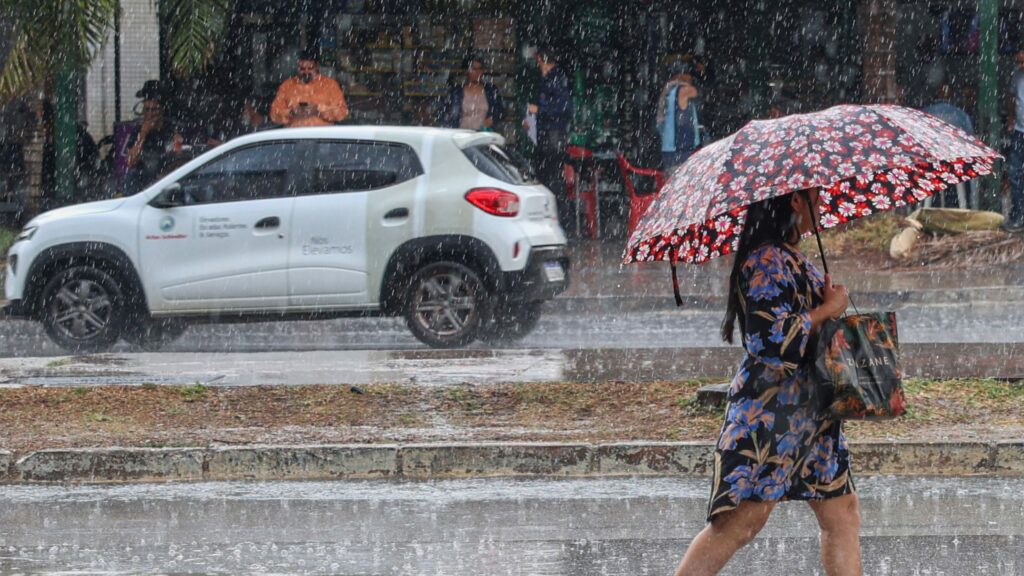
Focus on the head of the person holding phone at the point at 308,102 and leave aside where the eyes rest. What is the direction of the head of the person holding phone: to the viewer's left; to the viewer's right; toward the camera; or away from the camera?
toward the camera

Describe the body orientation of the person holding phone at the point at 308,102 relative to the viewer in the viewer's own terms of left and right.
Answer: facing the viewer

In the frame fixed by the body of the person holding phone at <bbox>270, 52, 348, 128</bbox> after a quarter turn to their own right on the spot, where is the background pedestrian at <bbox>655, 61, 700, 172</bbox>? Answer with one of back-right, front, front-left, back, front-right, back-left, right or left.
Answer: back

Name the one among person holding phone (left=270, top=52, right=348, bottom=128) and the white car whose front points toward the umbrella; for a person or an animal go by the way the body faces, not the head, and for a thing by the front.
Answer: the person holding phone

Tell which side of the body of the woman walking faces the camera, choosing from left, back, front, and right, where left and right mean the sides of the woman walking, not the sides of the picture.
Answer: right

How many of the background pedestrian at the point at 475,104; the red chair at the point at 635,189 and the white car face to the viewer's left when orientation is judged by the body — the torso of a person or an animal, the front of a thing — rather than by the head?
1

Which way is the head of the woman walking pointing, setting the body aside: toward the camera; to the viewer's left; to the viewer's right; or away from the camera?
to the viewer's right

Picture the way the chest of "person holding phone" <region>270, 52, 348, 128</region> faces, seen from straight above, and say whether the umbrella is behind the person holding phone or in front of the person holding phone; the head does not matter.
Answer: in front

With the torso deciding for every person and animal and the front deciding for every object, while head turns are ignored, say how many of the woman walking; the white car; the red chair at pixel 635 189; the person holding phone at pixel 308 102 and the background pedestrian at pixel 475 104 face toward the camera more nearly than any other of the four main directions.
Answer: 2

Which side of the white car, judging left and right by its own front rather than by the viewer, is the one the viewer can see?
left

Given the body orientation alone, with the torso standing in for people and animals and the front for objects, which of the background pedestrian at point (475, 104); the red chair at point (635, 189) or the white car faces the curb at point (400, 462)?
the background pedestrian

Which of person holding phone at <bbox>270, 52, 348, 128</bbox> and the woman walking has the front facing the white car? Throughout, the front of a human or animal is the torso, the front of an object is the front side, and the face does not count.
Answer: the person holding phone

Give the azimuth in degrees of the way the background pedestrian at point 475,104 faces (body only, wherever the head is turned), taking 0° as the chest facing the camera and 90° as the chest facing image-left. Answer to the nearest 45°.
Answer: approximately 0°
